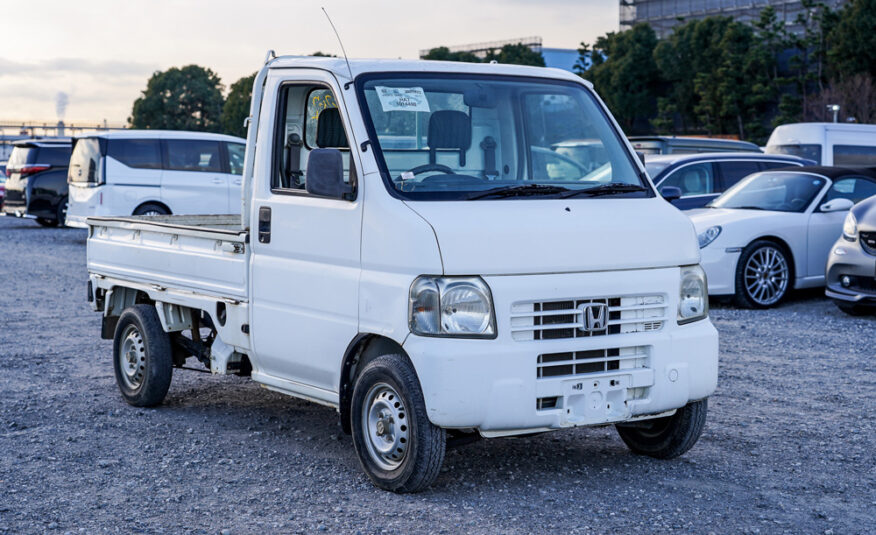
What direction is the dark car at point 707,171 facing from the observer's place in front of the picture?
facing the viewer and to the left of the viewer

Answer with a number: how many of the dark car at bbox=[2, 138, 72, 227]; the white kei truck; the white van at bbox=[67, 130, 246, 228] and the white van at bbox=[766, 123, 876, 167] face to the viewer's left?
1

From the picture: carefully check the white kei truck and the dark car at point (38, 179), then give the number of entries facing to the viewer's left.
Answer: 0

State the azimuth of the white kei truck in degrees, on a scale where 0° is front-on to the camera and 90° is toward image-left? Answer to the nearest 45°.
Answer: approximately 315°

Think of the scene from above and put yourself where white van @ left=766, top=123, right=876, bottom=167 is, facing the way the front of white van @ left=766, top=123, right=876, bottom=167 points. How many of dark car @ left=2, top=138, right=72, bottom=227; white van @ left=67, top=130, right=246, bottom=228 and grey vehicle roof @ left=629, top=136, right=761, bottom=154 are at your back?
0

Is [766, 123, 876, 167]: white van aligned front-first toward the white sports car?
no

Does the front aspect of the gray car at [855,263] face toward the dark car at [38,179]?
no

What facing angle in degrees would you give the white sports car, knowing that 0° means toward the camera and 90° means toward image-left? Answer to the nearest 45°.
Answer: approximately 45°

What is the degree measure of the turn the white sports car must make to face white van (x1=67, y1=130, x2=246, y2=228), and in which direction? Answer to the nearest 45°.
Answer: approximately 90° to its right

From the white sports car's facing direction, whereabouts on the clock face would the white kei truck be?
The white kei truck is roughly at 11 o'clock from the white sports car.

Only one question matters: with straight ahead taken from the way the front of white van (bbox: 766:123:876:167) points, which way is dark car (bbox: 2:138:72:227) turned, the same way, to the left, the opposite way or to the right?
to the right

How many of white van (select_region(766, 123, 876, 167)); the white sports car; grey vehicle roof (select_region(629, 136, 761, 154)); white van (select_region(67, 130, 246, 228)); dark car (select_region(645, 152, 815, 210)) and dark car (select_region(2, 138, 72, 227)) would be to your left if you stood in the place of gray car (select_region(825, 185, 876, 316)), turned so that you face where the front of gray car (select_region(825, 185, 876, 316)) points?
0

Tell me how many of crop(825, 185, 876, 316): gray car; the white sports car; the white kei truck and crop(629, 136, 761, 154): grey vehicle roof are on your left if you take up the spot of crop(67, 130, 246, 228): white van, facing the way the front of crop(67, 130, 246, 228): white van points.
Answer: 0

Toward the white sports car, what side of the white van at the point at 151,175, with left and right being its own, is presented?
right

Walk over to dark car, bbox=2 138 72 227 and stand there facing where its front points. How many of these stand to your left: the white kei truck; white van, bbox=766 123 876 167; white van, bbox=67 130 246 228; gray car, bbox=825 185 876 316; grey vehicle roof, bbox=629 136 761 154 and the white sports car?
0

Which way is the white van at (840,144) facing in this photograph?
to the viewer's left
